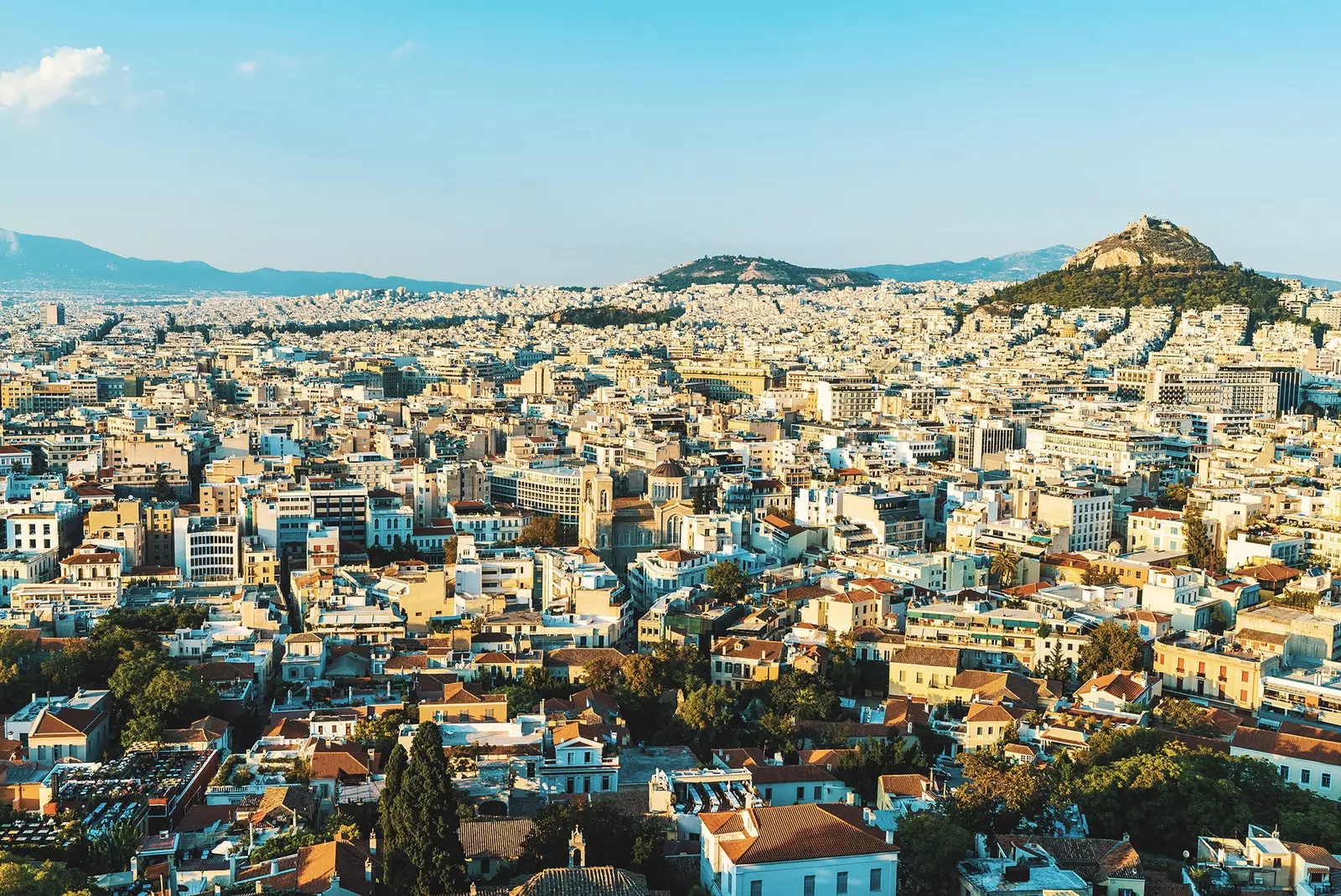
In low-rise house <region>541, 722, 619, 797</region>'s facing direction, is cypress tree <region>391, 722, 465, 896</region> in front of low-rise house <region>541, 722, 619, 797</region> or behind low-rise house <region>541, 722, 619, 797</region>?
in front

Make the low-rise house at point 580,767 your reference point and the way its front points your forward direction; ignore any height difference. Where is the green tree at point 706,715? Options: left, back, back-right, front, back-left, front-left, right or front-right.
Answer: back-left

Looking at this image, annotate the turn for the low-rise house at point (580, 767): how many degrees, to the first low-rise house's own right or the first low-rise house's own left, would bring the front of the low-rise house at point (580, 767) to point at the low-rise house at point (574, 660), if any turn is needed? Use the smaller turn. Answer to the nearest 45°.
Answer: approximately 180°

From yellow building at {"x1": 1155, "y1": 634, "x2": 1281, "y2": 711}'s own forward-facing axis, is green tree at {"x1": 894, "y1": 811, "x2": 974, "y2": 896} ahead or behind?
ahead

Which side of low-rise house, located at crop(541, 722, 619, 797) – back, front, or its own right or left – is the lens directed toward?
front

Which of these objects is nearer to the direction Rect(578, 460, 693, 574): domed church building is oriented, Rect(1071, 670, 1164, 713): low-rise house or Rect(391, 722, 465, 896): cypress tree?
the cypress tree

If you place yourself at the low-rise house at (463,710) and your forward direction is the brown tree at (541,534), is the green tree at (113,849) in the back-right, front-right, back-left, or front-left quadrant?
back-left

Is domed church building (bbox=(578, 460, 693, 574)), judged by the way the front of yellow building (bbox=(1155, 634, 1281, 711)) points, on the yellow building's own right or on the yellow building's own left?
on the yellow building's own right

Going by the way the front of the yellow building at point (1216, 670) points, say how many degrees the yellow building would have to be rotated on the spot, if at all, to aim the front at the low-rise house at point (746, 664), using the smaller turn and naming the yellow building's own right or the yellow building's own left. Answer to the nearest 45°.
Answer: approximately 45° to the yellow building's own right

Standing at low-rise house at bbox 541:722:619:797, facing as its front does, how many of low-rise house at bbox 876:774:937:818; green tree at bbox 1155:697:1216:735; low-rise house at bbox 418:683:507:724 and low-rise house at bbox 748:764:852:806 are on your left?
3

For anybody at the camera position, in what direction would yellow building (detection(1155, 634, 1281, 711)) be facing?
facing the viewer and to the left of the viewer

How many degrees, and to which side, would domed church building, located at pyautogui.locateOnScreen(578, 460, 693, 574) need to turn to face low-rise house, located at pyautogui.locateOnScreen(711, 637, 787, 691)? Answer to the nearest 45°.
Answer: approximately 90° to its left

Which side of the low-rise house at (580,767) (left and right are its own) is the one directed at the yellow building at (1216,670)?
left

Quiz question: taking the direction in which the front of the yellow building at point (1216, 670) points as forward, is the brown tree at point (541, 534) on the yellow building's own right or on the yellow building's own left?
on the yellow building's own right
